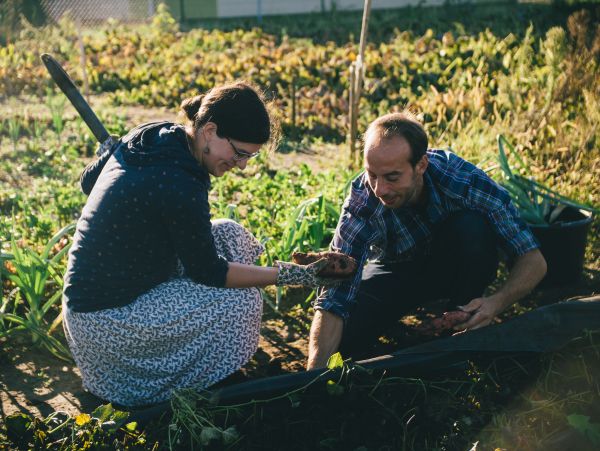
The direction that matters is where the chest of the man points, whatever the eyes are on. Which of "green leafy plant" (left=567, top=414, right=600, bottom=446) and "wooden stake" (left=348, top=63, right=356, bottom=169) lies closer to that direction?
the green leafy plant

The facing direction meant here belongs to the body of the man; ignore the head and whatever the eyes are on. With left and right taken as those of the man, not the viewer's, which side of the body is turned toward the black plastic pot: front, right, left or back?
back

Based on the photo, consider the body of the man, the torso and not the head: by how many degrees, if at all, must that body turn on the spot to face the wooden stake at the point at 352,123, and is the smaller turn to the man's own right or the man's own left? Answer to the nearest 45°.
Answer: approximately 135° to the man's own right

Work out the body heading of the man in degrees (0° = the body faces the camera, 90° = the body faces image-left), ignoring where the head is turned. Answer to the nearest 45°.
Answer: approximately 45°

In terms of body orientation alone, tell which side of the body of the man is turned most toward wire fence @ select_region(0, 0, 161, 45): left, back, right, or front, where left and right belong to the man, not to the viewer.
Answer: right

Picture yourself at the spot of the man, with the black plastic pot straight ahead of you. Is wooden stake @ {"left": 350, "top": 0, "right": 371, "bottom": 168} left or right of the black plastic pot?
left

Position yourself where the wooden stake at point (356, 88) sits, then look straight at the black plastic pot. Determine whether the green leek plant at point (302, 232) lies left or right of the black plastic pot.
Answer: right

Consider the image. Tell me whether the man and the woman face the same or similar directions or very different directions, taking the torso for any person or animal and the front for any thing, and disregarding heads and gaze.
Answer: very different directions

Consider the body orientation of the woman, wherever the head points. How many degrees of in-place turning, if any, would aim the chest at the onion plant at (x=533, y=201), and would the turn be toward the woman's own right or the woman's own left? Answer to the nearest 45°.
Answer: approximately 45° to the woman's own left

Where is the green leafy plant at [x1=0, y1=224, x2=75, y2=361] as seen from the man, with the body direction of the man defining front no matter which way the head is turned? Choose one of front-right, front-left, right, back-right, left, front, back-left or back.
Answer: front-right

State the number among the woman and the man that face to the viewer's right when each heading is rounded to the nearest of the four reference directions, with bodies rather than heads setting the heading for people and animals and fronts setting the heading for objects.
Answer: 1

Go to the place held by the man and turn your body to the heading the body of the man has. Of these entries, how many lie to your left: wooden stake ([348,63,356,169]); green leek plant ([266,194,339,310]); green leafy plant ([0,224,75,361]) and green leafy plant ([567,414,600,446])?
1

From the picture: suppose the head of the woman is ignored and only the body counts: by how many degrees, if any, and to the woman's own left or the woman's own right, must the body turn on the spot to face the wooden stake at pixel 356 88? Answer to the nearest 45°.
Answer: approximately 45° to the woman's own left

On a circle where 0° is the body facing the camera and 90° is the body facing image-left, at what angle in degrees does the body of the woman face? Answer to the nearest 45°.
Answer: approximately 270°

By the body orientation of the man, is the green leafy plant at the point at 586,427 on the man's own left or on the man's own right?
on the man's own left

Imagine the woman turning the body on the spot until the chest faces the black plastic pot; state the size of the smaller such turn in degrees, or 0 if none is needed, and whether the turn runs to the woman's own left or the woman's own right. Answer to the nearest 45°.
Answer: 0° — they already face it
